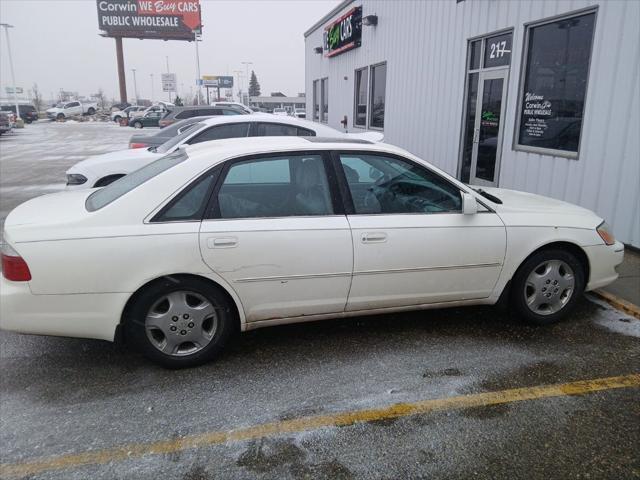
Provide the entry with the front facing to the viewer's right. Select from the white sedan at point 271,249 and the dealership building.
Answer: the white sedan

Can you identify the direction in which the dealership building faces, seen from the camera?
facing the viewer and to the left of the viewer

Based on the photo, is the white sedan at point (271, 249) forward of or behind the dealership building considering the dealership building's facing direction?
forward

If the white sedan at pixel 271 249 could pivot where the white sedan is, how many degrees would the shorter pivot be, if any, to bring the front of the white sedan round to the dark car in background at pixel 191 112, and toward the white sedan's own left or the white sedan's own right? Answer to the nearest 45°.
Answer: approximately 90° to the white sedan's own left

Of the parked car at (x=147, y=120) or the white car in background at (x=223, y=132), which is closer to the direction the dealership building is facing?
the white car in background

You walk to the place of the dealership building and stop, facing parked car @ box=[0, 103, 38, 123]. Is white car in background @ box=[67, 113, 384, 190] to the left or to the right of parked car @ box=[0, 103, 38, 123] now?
left

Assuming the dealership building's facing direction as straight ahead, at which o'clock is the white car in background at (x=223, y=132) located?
The white car in background is roughly at 1 o'clock from the dealership building.

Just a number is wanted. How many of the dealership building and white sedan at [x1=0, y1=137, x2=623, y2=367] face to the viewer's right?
1

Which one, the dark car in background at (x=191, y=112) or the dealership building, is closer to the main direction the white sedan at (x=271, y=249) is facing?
the dealership building

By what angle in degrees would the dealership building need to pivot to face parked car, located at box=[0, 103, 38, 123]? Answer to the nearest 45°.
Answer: approximately 90° to its right

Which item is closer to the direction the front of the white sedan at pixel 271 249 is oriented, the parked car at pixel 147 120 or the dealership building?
the dealership building

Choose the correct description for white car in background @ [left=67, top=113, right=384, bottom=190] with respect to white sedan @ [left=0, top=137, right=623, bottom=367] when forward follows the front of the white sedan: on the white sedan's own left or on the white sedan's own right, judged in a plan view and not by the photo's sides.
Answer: on the white sedan's own left

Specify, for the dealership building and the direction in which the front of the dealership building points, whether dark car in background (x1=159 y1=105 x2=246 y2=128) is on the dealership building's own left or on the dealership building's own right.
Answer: on the dealership building's own right

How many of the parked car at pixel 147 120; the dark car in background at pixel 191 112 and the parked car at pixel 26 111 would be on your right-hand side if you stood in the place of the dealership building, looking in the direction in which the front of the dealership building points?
3

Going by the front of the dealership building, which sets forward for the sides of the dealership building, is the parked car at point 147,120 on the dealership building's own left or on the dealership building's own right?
on the dealership building's own right

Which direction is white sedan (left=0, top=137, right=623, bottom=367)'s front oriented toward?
to the viewer's right
